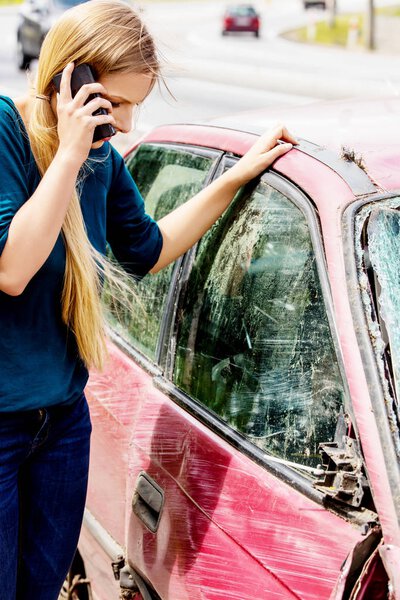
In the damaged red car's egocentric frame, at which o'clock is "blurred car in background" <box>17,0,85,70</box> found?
The blurred car in background is roughly at 7 o'clock from the damaged red car.

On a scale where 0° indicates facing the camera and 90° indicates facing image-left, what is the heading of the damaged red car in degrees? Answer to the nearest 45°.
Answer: approximately 315°

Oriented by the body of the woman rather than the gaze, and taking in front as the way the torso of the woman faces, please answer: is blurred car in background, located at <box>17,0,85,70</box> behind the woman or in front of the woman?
behind

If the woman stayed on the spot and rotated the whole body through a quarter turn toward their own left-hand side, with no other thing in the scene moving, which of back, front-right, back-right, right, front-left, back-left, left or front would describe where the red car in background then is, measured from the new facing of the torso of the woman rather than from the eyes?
front-left

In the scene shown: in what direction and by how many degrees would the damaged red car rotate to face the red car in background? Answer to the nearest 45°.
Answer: approximately 135° to its left
